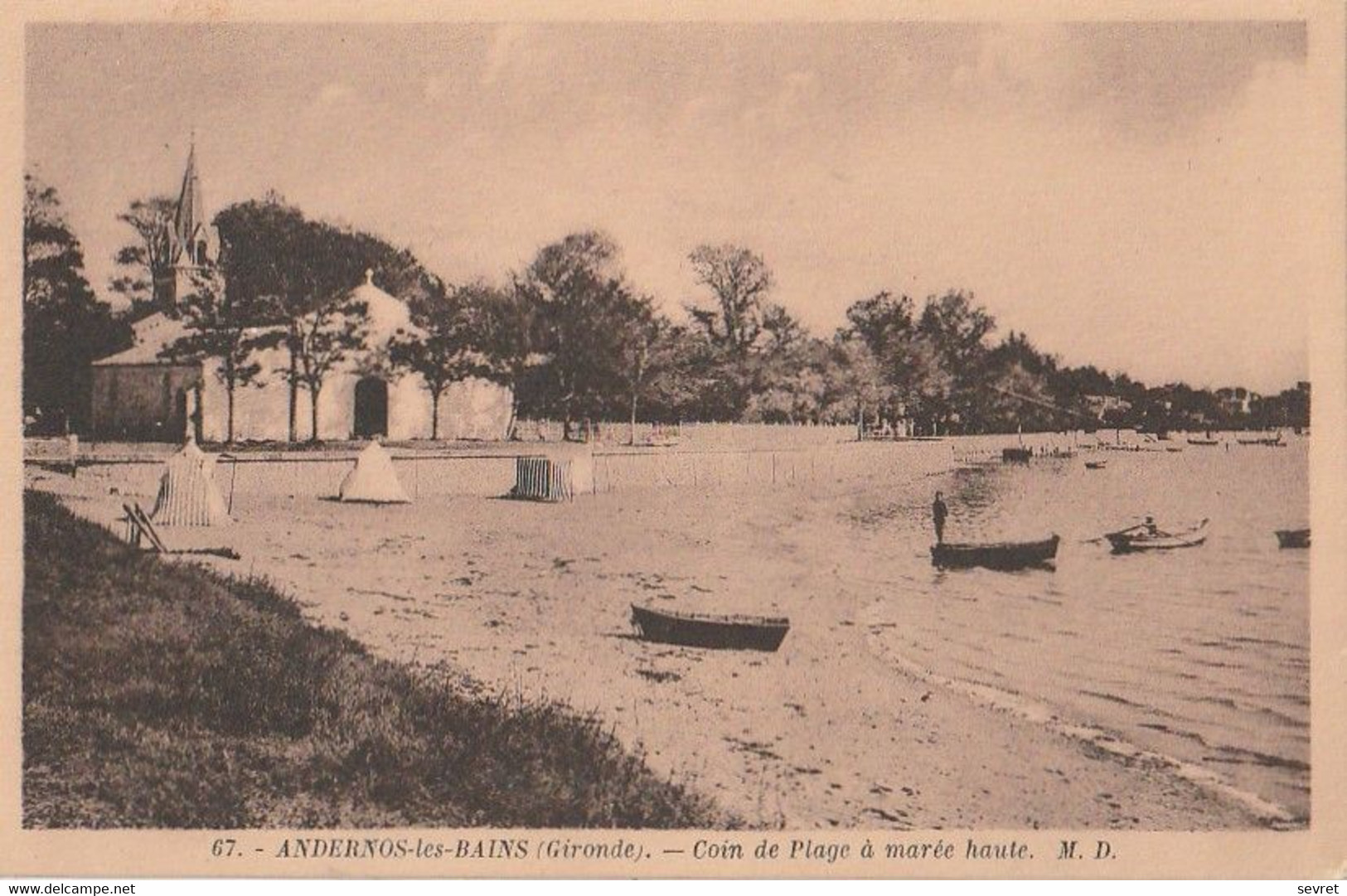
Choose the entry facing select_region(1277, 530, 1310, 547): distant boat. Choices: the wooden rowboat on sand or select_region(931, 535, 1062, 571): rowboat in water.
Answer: the rowboat in water

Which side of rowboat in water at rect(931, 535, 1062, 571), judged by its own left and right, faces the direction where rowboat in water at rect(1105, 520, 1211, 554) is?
front

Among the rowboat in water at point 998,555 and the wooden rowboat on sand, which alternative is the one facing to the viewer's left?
the wooden rowboat on sand

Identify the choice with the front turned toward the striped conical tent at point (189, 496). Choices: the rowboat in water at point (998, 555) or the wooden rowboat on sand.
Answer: the wooden rowboat on sand

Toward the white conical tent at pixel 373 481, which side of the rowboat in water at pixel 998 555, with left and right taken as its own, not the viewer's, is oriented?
back

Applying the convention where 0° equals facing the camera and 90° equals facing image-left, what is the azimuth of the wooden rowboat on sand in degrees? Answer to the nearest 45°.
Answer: approximately 90°

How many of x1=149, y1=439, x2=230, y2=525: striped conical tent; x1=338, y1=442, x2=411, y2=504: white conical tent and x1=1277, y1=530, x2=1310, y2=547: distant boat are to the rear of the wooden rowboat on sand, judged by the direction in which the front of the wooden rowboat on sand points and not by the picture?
1

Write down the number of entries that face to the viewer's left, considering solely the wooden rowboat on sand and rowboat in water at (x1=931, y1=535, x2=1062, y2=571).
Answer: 1

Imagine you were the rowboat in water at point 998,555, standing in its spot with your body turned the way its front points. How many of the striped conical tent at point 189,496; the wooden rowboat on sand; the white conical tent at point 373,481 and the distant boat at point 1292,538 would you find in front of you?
1

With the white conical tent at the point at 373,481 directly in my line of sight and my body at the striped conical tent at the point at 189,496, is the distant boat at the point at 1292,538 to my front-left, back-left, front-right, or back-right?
front-right

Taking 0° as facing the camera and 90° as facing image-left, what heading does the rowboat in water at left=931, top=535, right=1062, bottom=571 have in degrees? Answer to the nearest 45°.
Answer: approximately 270°

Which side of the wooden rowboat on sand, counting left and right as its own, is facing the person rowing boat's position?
back
